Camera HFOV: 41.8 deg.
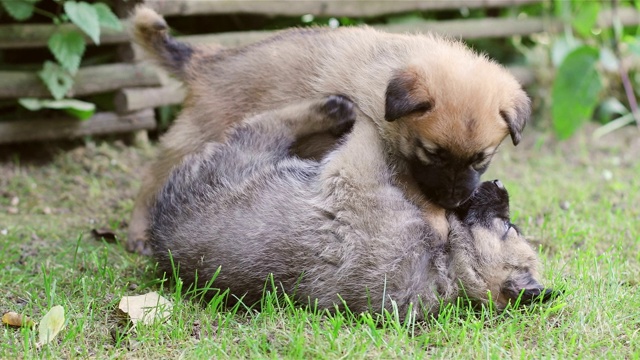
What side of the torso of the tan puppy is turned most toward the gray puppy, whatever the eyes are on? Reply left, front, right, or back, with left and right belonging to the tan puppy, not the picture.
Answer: right

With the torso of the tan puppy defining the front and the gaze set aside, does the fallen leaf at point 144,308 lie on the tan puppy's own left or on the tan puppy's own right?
on the tan puppy's own right

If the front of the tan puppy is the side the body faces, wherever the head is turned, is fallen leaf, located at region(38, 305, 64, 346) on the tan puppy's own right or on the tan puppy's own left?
on the tan puppy's own right

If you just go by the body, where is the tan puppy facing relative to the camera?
to the viewer's right

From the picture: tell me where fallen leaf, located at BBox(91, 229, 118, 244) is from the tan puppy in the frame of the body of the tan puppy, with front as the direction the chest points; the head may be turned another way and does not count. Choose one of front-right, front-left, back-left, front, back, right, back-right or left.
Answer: back

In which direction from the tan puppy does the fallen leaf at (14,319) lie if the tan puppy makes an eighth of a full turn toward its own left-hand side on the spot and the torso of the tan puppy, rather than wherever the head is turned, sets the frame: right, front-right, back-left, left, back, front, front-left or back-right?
back

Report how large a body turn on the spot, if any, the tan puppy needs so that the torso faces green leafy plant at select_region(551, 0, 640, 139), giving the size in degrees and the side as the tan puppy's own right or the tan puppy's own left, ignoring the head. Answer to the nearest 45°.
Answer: approximately 45° to the tan puppy's own left
